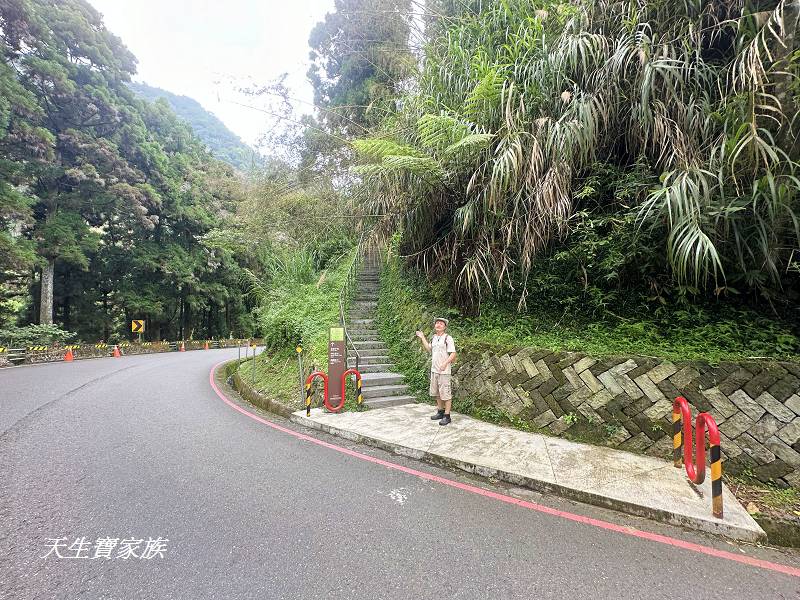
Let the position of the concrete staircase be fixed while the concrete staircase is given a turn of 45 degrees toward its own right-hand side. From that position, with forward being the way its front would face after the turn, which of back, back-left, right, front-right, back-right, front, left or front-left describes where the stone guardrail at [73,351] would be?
right

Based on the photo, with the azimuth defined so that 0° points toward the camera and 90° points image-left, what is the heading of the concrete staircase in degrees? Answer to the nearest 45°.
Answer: approximately 0°

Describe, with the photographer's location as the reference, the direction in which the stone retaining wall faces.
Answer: facing the viewer and to the left of the viewer

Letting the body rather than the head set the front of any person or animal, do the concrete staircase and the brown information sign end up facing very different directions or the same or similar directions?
same or similar directions

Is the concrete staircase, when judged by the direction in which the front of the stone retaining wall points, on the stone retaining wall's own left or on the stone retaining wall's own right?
on the stone retaining wall's own right

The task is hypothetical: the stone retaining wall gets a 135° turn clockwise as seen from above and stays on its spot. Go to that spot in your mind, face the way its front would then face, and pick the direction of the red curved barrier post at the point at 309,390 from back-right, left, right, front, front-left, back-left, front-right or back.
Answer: left

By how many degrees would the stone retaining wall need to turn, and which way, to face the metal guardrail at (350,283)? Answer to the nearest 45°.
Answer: approximately 45° to its right

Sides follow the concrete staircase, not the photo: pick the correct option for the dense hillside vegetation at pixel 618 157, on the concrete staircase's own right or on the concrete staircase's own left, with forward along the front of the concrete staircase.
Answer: on the concrete staircase's own left

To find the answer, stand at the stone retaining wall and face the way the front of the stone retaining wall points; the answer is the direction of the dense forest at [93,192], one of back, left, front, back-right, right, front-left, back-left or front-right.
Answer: front-right

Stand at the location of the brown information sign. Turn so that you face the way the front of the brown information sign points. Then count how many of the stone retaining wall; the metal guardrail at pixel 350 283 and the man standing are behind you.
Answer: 1

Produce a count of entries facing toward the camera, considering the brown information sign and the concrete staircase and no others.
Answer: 2

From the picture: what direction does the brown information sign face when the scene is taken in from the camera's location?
facing the viewer

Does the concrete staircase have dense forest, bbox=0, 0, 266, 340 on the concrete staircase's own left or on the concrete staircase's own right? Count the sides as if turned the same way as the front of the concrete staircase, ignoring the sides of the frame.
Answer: on the concrete staircase's own right
